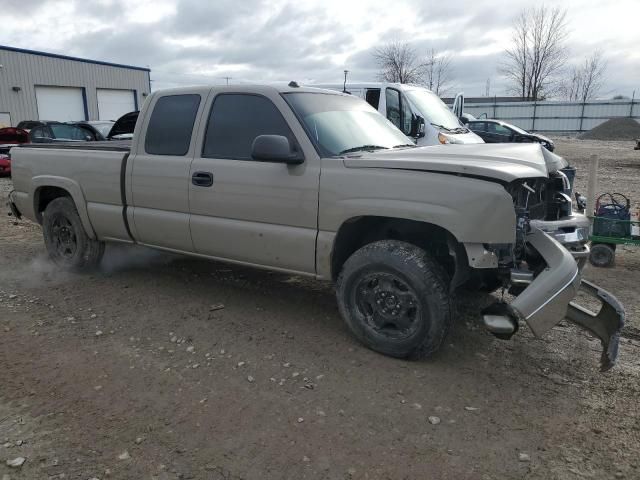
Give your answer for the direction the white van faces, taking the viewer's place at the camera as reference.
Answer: facing the viewer and to the right of the viewer

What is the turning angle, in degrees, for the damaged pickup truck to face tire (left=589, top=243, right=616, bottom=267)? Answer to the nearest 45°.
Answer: approximately 90° to its left

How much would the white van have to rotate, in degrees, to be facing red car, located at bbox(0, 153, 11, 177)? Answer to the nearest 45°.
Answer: approximately 135° to its right

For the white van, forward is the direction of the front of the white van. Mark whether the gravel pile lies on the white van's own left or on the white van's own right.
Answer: on the white van's own left

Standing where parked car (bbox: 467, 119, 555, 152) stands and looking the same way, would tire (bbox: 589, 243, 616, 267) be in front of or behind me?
in front

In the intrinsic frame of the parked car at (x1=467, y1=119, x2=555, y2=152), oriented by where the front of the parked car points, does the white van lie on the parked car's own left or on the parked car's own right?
on the parked car's own right

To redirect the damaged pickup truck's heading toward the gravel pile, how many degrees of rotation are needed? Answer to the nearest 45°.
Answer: approximately 90° to its left

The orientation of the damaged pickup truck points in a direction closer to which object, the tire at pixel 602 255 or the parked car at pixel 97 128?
the tire

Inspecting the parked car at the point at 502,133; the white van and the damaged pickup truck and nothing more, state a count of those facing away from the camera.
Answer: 0

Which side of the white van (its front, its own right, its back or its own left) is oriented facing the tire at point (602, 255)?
front

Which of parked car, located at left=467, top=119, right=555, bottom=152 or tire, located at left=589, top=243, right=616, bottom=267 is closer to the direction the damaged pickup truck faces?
the tire

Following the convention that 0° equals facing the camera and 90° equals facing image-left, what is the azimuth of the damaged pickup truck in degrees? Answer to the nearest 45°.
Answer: approximately 315°
